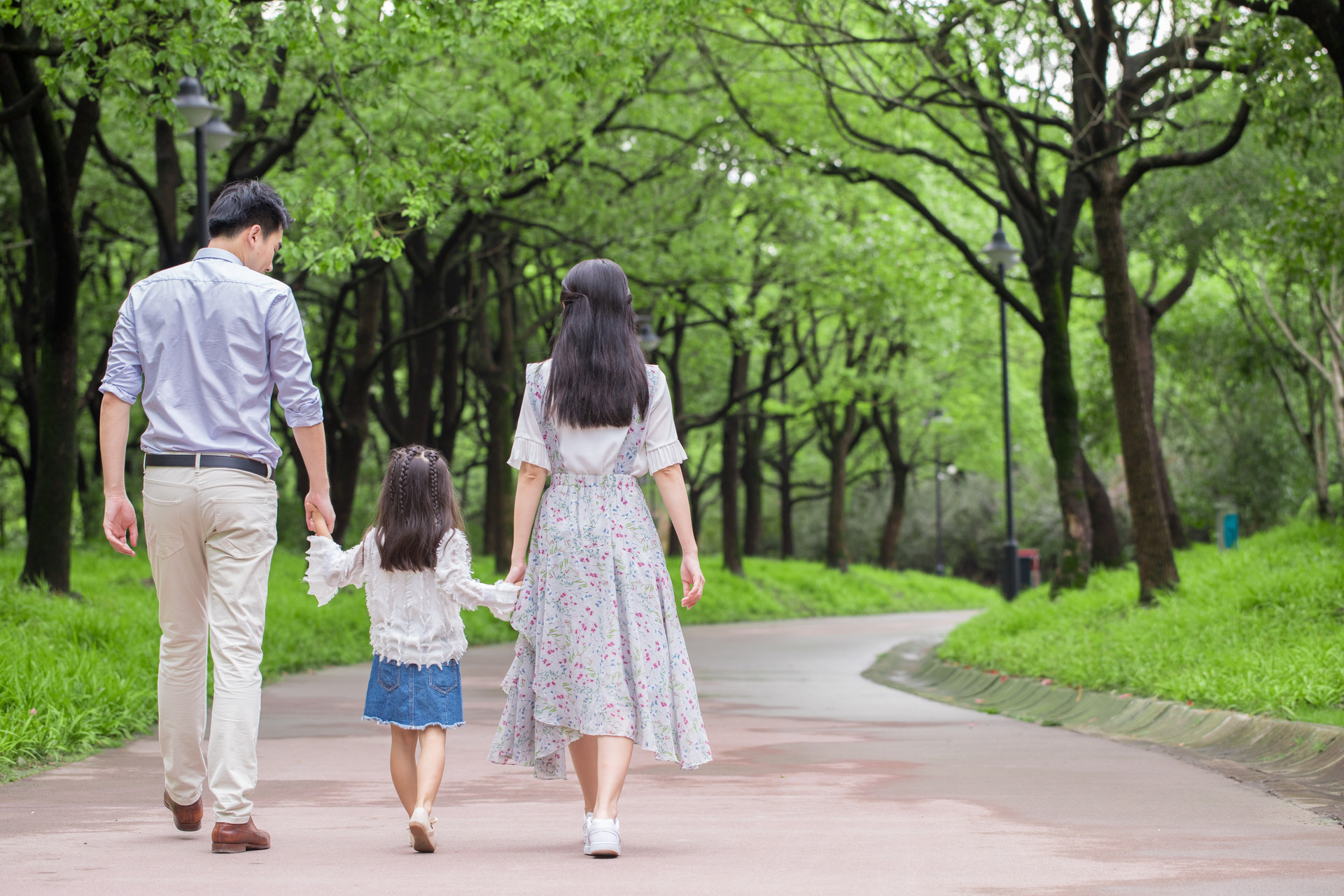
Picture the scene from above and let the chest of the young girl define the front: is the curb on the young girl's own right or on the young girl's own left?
on the young girl's own right

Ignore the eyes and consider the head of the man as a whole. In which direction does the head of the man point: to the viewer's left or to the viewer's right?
to the viewer's right

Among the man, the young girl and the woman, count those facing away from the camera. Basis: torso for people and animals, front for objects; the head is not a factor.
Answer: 3

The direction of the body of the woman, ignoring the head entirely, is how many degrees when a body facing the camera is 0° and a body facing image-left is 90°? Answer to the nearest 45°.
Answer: approximately 180°

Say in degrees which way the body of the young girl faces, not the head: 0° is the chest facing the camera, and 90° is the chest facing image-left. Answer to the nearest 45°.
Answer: approximately 180°

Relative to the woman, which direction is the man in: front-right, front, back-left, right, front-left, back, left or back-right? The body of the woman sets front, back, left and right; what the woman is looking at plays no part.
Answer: left

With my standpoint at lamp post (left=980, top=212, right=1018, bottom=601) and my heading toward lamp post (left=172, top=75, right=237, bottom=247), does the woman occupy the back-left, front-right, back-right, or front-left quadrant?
front-left

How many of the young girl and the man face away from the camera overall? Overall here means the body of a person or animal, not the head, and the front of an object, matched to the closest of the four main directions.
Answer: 2

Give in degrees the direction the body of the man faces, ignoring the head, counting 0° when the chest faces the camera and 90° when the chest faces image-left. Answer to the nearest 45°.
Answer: approximately 180°

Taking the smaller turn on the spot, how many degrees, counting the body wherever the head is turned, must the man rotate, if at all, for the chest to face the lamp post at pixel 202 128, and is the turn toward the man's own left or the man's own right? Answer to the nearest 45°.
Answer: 0° — they already face it

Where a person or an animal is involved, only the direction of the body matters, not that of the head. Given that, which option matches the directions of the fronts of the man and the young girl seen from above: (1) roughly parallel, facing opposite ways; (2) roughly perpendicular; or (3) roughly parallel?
roughly parallel

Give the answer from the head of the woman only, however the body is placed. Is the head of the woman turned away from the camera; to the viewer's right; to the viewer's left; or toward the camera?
away from the camera

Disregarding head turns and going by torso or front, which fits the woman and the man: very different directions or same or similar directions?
same or similar directions

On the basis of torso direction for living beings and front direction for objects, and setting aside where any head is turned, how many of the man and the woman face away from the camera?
2

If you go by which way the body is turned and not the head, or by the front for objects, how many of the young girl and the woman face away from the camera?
2
